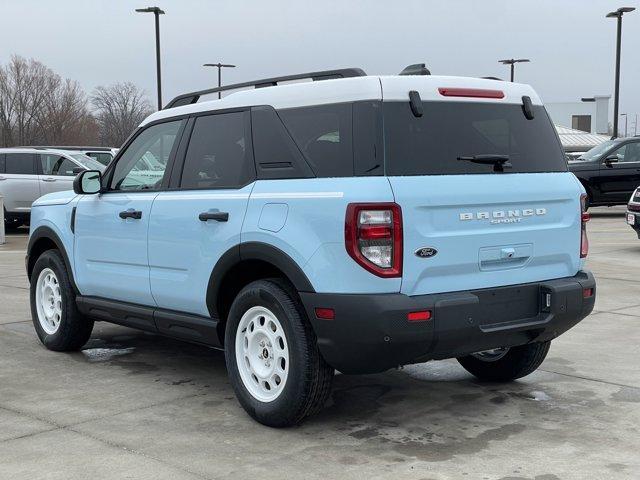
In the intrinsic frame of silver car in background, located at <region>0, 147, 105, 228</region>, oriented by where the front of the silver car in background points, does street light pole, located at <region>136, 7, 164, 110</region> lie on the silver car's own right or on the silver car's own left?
on the silver car's own left

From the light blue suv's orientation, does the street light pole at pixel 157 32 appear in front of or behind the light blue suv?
in front

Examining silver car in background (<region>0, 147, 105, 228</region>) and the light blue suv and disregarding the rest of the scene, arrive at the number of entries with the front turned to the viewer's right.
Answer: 1

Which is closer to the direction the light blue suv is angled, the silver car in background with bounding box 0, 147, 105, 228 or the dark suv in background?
the silver car in background

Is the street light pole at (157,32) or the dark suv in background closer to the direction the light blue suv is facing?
the street light pole

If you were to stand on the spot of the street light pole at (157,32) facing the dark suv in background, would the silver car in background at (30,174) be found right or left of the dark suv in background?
right

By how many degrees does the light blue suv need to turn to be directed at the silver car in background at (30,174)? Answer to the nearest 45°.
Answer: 0° — it already faces it

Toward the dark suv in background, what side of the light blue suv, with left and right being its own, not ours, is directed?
right

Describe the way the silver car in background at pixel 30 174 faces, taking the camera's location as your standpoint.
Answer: facing to the right of the viewer

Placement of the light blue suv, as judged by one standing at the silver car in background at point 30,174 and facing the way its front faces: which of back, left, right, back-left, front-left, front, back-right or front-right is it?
right

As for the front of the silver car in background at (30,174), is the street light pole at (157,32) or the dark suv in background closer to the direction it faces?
the dark suv in background

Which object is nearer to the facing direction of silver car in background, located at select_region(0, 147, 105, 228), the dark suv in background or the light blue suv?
the dark suv in background

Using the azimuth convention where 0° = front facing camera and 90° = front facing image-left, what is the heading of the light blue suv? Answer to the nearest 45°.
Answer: approximately 135°
